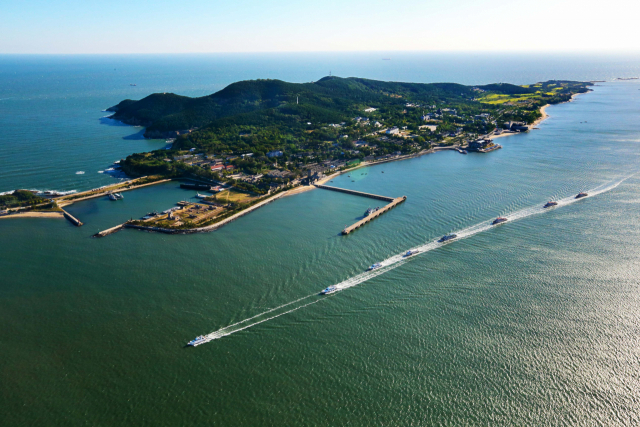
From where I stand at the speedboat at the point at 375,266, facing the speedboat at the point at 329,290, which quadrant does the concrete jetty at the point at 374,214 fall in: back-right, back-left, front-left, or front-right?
back-right

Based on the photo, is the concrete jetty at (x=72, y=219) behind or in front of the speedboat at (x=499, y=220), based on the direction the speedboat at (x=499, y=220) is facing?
in front

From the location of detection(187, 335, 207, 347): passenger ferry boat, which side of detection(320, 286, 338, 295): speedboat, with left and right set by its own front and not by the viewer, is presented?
front

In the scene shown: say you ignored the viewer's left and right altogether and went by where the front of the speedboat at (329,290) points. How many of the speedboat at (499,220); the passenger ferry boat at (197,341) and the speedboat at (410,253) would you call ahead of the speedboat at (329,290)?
1

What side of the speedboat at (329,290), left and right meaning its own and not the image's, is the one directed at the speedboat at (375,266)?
back

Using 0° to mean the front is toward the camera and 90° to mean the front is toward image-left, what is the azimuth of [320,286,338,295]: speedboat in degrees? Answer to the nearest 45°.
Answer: approximately 45°

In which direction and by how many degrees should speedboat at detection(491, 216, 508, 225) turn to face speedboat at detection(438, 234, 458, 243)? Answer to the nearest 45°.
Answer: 0° — it already faces it

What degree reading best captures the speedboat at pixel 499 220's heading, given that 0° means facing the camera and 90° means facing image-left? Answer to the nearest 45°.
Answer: approximately 45°

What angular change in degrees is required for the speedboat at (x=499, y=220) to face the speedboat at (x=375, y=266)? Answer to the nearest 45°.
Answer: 0° — it already faces it

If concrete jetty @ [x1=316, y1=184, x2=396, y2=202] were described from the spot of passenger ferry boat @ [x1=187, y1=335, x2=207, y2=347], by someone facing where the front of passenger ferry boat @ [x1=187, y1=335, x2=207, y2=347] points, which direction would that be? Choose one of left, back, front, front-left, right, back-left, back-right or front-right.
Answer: back

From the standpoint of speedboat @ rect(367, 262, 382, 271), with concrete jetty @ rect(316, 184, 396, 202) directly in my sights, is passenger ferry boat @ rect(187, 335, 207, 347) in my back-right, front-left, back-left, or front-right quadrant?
back-left

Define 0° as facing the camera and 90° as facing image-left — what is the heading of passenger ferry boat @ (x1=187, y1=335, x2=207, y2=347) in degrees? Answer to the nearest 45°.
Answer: approximately 45°
